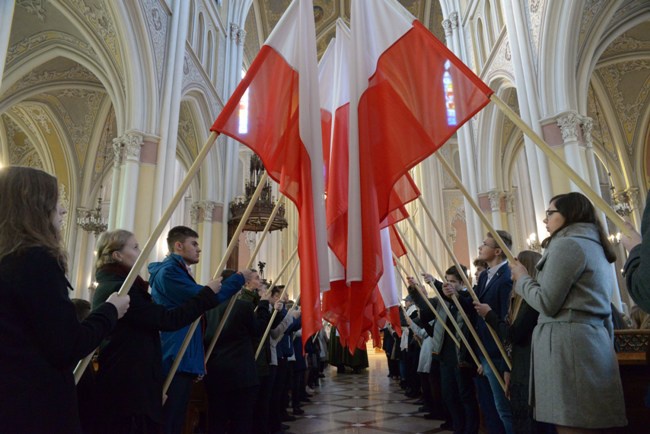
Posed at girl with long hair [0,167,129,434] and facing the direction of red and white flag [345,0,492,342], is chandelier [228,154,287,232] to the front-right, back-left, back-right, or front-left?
front-left

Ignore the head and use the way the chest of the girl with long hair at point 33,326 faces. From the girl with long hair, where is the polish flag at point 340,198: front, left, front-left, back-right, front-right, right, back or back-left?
front-left

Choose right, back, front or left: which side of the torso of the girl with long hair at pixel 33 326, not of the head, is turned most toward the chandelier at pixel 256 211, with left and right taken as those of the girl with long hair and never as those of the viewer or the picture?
left

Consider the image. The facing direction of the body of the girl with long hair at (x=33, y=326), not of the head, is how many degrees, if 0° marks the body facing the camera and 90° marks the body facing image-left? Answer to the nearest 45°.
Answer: approximately 270°

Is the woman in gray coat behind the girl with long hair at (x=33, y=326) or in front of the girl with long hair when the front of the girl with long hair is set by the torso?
in front

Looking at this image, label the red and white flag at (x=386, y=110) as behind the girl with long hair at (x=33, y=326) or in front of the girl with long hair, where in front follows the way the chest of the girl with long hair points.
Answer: in front

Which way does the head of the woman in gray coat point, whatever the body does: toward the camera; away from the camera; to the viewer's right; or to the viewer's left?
to the viewer's left
